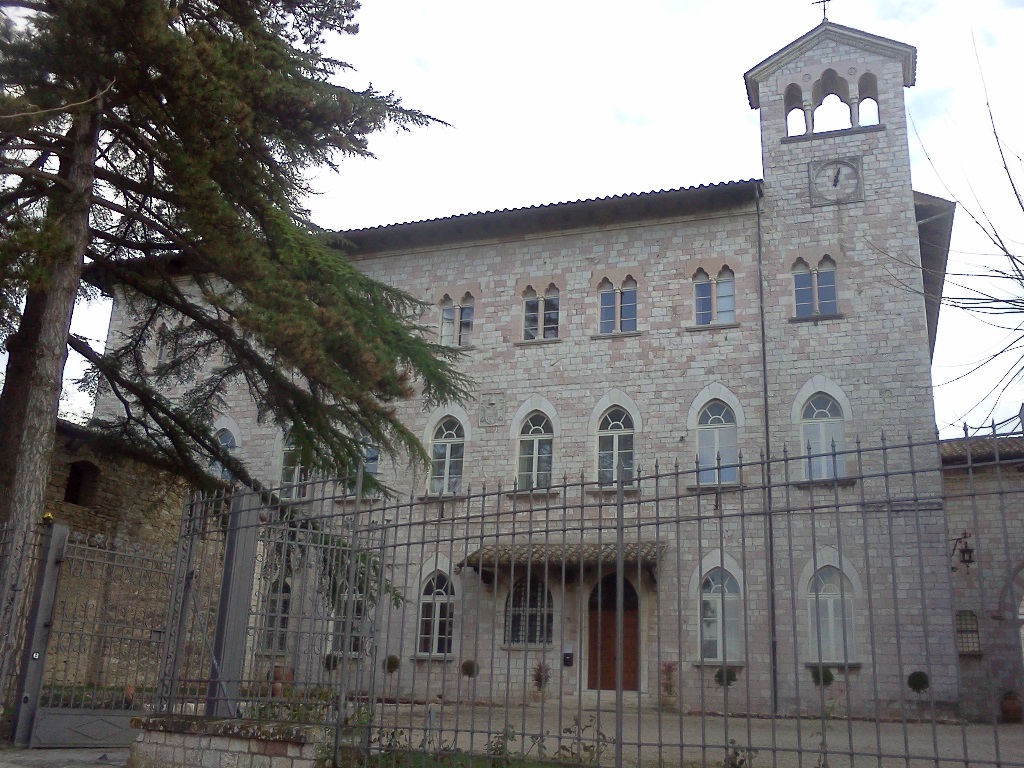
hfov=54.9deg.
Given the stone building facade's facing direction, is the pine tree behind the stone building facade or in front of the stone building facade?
in front

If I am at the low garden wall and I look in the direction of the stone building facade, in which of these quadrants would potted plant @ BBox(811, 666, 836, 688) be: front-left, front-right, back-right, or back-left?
front-right

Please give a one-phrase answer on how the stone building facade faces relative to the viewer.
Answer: facing the viewer

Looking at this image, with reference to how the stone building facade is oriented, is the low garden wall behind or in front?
in front

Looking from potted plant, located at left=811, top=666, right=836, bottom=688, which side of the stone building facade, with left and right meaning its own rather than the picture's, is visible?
front
